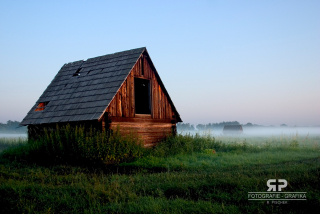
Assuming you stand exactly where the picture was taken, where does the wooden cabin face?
facing the viewer and to the right of the viewer
